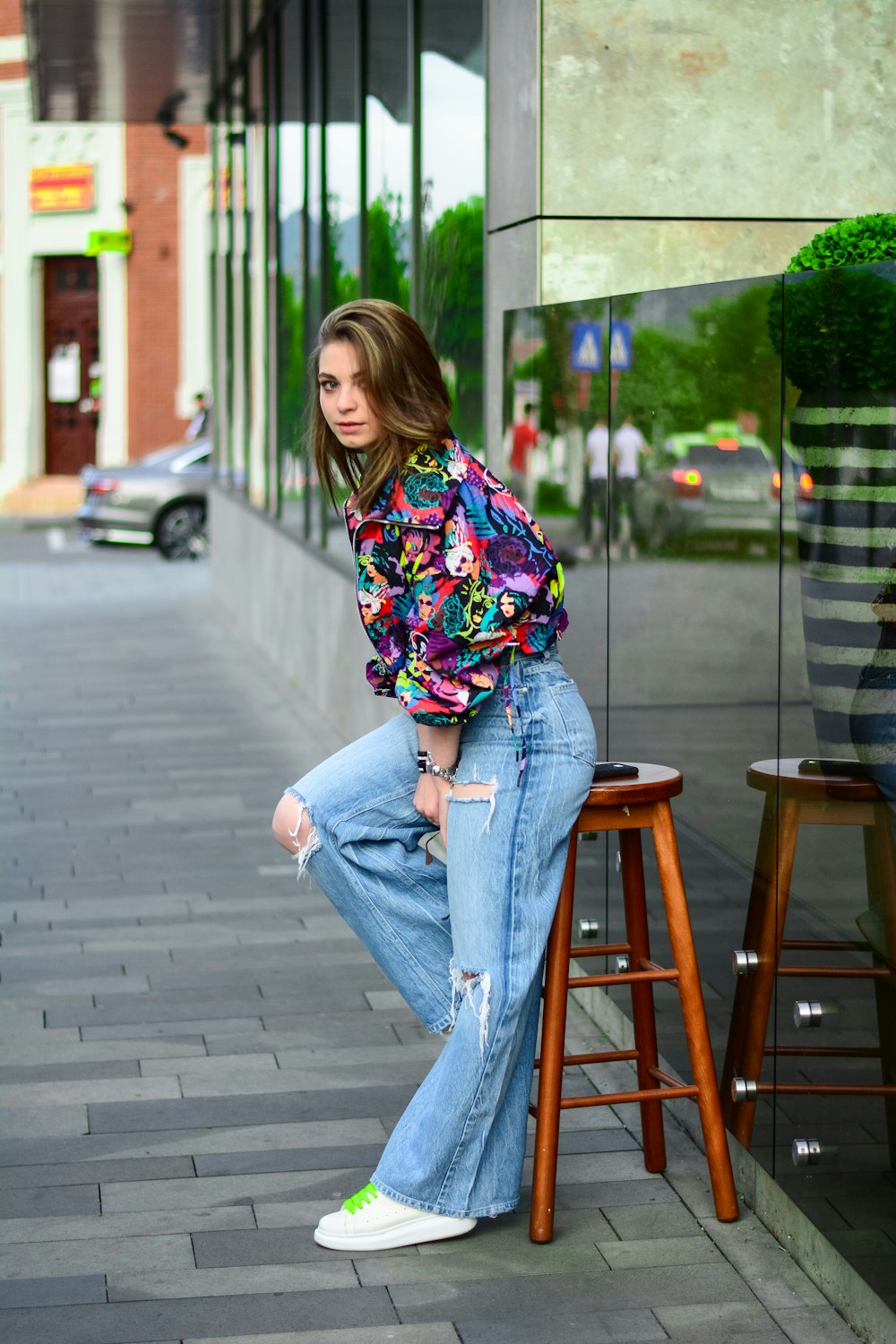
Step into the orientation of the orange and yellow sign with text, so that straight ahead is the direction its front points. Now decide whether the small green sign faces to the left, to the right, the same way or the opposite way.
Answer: the same way

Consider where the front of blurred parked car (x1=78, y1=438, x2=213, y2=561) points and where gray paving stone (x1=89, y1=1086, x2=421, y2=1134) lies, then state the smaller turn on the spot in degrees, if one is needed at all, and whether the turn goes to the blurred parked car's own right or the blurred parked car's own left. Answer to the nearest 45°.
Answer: approximately 90° to the blurred parked car's own right

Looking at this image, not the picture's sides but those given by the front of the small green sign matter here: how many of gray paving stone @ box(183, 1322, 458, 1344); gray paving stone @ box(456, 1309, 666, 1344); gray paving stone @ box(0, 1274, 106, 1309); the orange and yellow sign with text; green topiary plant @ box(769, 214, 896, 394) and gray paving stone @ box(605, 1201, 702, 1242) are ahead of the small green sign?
5

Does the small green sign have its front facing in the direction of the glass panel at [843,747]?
yes

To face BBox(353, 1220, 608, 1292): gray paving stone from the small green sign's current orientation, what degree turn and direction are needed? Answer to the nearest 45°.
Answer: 0° — it already faces it

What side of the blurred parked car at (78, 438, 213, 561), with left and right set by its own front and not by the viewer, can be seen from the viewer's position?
right

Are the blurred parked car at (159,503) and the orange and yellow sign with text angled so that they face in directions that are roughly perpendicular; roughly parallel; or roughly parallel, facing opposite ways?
roughly perpendicular

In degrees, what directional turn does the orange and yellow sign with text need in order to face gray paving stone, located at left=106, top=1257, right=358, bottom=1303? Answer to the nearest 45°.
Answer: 0° — it already faces it

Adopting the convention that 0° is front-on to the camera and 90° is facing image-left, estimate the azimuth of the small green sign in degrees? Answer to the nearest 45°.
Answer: approximately 0°

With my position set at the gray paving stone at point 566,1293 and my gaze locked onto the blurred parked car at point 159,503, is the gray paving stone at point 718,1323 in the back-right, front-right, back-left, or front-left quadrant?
back-right

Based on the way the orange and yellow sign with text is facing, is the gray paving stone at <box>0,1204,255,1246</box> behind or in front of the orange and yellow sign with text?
in front

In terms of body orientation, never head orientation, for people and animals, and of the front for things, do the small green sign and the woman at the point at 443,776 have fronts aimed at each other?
no

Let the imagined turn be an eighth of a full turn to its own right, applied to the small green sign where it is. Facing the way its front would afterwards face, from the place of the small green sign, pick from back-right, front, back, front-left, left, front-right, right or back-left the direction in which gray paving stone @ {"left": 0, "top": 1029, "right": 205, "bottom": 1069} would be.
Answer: front-left

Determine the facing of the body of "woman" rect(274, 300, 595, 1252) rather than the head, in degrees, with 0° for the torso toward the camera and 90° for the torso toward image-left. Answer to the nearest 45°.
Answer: approximately 90°

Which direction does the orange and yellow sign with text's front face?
toward the camera

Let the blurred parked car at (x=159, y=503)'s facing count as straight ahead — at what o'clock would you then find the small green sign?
The small green sign is roughly at 9 o'clock from the blurred parked car.

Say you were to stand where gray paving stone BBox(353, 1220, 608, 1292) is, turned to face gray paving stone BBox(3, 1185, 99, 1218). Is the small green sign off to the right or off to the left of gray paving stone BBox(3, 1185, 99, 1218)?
right

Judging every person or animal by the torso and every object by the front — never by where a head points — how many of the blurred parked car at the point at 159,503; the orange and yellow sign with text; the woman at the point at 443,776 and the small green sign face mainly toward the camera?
2

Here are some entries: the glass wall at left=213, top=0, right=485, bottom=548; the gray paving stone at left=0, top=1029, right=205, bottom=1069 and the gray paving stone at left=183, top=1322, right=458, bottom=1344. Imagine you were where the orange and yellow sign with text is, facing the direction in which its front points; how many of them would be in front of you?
3

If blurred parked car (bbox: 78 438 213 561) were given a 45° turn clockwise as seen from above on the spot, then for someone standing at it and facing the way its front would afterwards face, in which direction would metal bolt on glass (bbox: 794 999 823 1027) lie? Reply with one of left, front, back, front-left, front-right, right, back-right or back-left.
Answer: front-right
